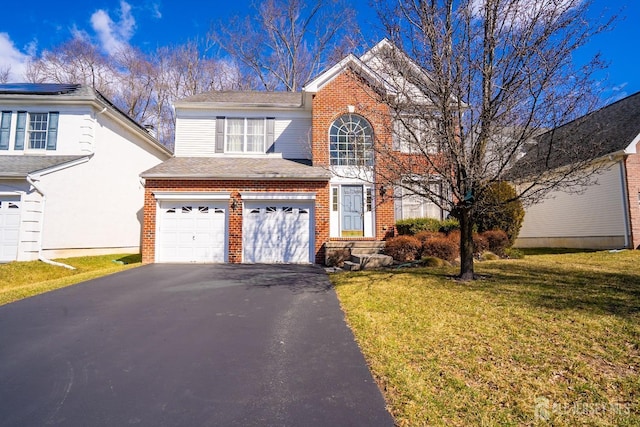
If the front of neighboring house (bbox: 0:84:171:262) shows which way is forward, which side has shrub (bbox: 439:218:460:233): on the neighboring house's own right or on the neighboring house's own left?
on the neighboring house's own left

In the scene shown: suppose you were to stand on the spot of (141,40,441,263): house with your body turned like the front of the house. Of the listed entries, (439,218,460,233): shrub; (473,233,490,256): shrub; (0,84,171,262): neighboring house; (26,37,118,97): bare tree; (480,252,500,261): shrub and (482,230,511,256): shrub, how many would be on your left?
4

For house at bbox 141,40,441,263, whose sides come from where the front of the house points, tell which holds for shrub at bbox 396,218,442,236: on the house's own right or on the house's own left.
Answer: on the house's own left

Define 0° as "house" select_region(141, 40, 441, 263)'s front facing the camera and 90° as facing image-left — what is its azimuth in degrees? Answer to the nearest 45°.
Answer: approximately 0°

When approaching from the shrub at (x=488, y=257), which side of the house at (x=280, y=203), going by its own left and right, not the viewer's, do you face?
left

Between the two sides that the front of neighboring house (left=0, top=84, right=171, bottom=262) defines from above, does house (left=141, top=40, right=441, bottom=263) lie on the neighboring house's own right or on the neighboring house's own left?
on the neighboring house's own left

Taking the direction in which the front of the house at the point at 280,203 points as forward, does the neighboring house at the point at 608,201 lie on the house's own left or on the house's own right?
on the house's own left

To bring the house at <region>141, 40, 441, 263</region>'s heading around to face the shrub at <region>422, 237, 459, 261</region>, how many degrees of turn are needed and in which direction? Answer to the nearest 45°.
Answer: approximately 90° to its left

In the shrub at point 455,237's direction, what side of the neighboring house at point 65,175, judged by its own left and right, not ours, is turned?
left

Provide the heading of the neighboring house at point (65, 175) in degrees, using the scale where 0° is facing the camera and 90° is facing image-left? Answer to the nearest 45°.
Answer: approximately 45°

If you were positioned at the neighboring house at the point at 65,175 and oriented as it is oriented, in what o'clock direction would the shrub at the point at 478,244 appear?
The shrub is roughly at 9 o'clock from the neighboring house.

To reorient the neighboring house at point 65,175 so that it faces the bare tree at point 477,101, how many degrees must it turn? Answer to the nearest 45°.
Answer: approximately 90° to its left

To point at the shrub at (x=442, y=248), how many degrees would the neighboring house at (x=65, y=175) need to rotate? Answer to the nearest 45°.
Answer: approximately 90° to its left

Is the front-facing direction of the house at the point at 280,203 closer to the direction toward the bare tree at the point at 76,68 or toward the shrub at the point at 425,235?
the shrub
